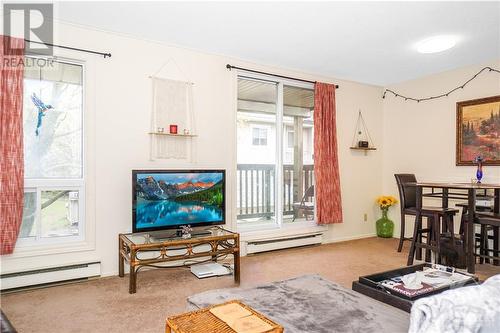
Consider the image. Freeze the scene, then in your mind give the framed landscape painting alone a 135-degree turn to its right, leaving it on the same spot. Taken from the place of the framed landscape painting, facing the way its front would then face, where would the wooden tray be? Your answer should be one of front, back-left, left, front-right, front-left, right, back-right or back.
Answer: back

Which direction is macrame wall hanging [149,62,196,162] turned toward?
toward the camera

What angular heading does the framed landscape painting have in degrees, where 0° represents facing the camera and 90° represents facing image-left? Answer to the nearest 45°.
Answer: approximately 45°

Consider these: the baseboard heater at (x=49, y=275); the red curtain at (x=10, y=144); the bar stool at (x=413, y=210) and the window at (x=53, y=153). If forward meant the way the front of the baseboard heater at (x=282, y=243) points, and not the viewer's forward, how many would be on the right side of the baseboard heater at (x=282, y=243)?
3

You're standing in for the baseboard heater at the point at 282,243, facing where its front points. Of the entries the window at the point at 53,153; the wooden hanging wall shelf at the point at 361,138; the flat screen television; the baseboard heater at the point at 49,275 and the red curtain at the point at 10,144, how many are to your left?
1

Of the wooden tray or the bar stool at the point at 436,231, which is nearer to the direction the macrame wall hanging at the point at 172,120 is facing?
the wooden tray

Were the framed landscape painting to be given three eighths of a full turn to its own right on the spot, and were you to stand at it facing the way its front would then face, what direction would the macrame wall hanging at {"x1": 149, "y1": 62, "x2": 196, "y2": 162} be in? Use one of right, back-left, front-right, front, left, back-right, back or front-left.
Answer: back-left

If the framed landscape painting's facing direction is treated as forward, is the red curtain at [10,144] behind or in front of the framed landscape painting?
in front

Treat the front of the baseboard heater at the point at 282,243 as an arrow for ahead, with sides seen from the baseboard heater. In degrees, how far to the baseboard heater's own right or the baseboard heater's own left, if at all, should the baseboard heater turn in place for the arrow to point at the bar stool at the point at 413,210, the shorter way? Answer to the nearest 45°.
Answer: approximately 45° to the baseboard heater's own left

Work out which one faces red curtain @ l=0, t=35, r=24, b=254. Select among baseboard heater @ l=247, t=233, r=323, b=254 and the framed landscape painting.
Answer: the framed landscape painting

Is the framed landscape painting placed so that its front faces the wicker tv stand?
yes

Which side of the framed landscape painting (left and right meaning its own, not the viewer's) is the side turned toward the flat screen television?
front

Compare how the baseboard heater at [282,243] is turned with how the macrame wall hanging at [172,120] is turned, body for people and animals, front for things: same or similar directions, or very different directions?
same or similar directions

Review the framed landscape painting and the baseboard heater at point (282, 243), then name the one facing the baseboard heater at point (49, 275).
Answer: the framed landscape painting

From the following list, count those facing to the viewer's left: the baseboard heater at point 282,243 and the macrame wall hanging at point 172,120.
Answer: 0

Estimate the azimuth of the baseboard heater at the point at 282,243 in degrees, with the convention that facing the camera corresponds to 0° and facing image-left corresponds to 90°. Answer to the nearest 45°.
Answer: approximately 315°

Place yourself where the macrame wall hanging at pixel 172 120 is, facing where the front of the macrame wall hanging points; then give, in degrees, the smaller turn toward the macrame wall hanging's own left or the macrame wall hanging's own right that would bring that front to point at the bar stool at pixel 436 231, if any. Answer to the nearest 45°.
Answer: approximately 90° to the macrame wall hanging's own left

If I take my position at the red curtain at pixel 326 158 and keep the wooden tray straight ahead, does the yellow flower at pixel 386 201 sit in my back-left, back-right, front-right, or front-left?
back-left
